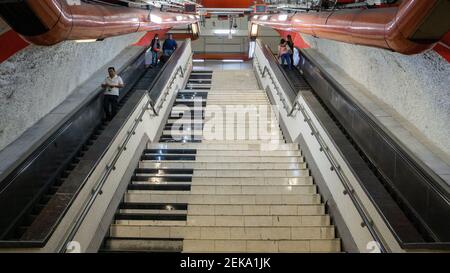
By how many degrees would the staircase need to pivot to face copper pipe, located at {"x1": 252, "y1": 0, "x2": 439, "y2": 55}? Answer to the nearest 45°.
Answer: approximately 135° to its left

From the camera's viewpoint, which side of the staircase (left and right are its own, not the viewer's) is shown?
front

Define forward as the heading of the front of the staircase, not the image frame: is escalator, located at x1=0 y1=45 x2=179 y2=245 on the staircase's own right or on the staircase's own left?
on the staircase's own right
